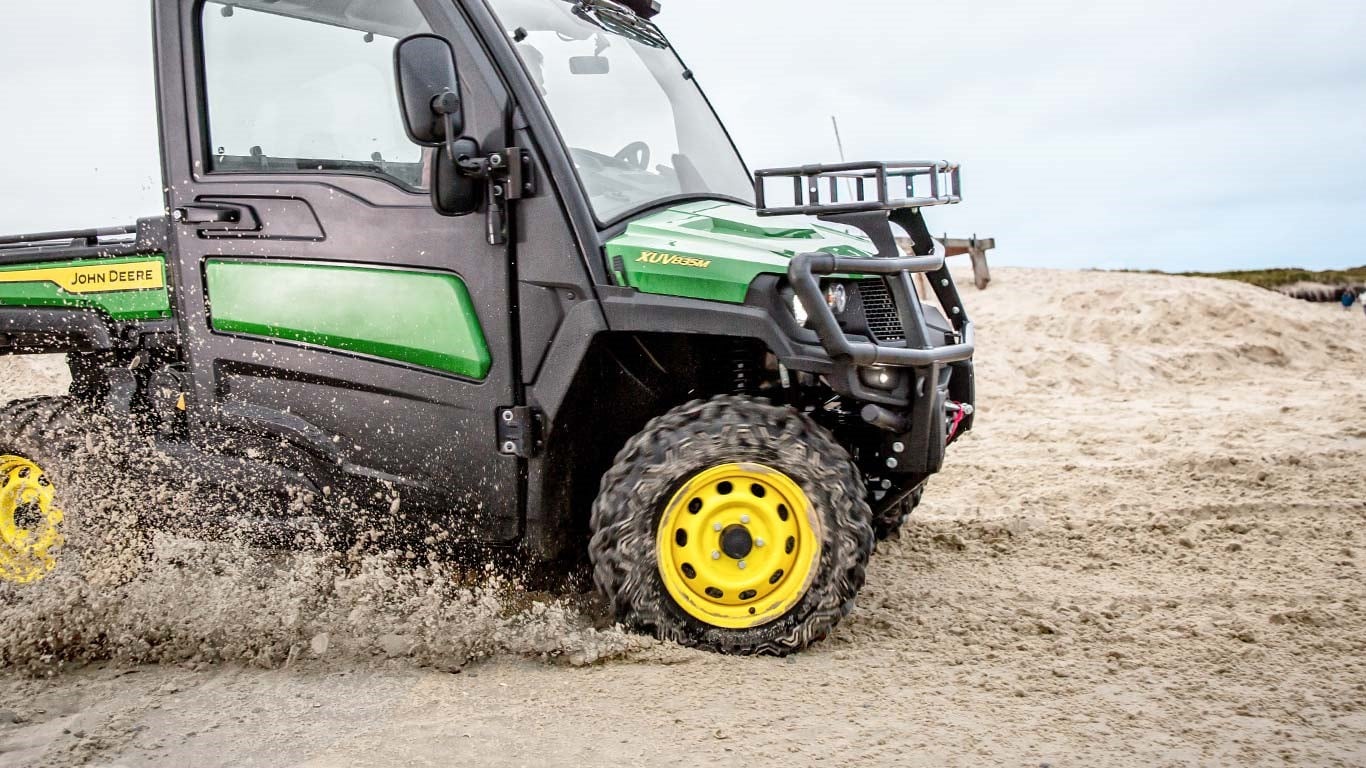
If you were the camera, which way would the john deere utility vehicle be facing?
facing the viewer and to the right of the viewer
